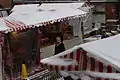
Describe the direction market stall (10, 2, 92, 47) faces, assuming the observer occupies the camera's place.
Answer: facing the viewer and to the right of the viewer
